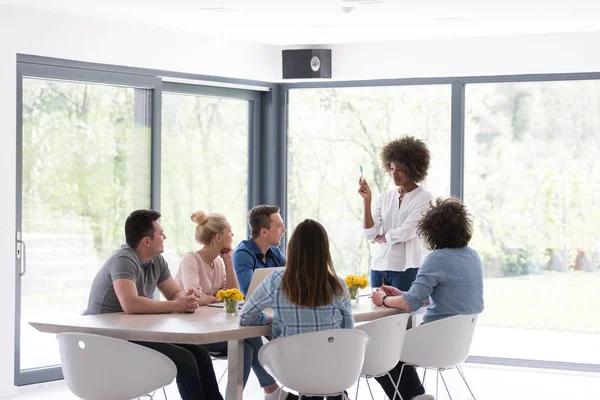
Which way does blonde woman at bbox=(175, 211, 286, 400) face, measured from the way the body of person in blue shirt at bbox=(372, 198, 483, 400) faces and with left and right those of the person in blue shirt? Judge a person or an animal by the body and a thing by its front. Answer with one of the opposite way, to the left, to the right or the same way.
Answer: the opposite way

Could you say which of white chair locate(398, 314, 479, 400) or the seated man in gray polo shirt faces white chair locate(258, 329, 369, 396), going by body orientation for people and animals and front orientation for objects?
the seated man in gray polo shirt

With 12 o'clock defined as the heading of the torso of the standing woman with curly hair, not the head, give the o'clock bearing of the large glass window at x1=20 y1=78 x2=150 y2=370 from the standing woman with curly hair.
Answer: The large glass window is roughly at 2 o'clock from the standing woman with curly hair.

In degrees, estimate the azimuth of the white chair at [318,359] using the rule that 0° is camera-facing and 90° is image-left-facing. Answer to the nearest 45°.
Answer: approximately 180°

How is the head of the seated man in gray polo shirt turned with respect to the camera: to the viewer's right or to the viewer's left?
to the viewer's right

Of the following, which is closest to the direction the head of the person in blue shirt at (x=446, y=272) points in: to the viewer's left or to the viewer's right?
to the viewer's left

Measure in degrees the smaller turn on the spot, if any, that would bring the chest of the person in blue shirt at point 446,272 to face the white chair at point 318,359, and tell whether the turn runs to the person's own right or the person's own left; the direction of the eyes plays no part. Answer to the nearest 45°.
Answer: approximately 90° to the person's own left
